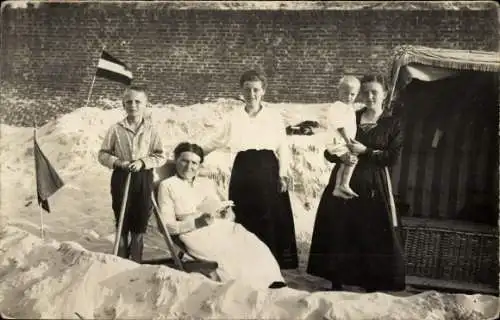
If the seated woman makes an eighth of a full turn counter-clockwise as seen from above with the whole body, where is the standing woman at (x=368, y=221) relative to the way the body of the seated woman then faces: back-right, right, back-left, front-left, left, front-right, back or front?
front

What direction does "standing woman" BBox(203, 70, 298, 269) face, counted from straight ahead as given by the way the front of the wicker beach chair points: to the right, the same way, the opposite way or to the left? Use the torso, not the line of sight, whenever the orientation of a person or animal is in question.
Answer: the same way

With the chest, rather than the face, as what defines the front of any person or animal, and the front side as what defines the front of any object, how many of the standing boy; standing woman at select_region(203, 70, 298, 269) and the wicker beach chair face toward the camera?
3

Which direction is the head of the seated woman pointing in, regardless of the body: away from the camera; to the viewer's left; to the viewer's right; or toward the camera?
toward the camera

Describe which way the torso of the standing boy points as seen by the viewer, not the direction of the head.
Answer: toward the camera

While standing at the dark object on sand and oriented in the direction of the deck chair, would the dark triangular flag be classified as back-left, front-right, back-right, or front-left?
front-right

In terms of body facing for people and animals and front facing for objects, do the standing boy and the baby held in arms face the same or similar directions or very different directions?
same or similar directions

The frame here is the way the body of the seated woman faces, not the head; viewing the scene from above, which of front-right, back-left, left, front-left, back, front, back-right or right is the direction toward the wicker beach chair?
front-left

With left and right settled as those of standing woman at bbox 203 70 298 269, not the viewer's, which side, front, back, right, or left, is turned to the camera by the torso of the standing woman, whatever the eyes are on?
front

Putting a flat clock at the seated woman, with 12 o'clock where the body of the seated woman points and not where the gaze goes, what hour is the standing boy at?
The standing boy is roughly at 5 o'clock from the seated woman.

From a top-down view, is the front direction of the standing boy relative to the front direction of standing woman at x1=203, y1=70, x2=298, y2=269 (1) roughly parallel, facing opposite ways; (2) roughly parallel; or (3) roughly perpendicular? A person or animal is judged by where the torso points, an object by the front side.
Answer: roughly parallel

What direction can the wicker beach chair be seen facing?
toward the camera

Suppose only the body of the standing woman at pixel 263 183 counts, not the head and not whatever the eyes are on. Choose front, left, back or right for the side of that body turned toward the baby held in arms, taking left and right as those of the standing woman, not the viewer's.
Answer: left
